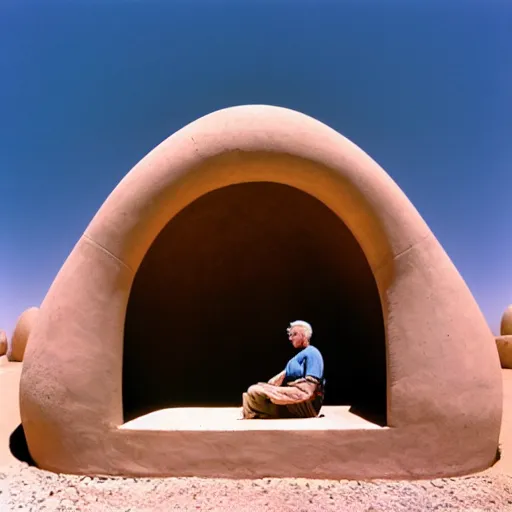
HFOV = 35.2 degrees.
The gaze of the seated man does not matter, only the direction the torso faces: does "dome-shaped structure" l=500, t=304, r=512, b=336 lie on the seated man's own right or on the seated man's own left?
on the seated man's own right

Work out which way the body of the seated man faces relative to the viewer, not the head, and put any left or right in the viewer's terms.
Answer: facing to the left of the viewer

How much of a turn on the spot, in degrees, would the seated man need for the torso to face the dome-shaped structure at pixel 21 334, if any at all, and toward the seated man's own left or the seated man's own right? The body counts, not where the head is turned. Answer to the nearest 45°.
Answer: approximately 45° to the seated man's own right
